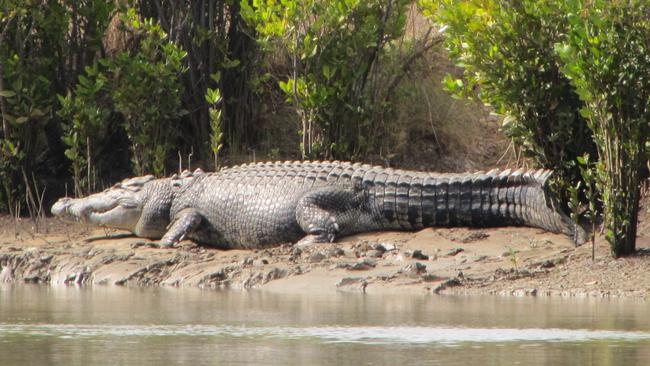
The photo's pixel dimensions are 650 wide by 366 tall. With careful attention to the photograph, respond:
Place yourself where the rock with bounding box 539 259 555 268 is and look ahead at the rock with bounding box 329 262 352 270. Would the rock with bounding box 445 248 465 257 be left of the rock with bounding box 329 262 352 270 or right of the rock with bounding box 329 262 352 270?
right

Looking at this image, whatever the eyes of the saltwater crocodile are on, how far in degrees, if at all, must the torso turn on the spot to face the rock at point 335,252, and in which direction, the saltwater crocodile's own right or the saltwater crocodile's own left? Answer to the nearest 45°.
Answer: approximately 90° to the saltwater crocodile's own left

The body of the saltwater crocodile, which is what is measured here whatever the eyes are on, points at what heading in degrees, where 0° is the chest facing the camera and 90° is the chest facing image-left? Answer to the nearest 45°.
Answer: approximately 90°

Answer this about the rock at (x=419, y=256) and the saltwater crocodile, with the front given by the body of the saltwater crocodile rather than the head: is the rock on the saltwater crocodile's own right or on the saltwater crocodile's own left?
on the saltwater crocodile's own left

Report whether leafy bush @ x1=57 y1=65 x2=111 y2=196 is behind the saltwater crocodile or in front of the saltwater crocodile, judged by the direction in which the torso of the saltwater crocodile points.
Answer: in front

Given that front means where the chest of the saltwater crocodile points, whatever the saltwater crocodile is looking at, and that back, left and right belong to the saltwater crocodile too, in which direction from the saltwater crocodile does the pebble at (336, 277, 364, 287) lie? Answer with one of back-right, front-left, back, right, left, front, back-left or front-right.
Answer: left

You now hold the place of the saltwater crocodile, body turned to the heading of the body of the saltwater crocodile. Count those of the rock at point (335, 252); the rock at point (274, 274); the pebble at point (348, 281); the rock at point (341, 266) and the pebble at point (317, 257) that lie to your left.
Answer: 5

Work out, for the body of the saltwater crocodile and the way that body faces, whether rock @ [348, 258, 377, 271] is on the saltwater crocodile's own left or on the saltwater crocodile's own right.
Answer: on the saltwater crocodile's own left
